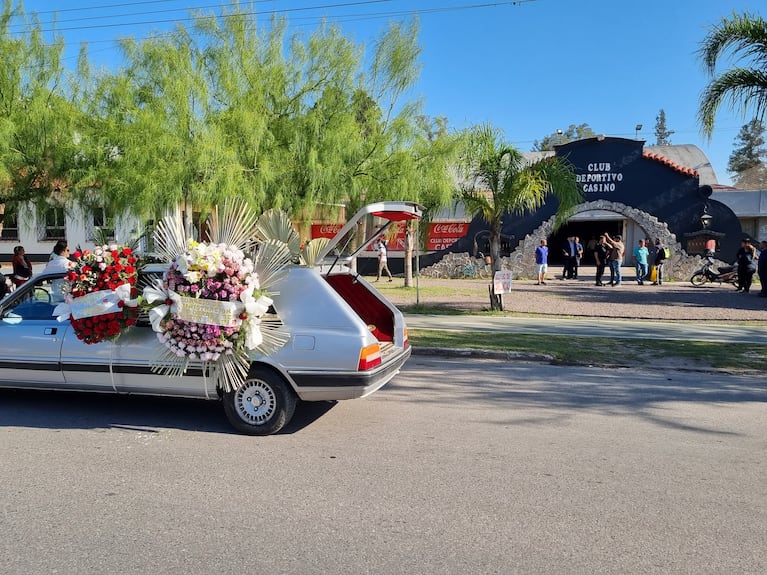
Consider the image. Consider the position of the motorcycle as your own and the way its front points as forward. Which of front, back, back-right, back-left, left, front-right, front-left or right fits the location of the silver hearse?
left

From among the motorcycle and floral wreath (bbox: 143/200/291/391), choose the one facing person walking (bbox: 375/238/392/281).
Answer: the motorcycle

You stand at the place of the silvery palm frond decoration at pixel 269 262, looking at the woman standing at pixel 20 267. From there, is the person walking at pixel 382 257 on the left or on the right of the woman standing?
right

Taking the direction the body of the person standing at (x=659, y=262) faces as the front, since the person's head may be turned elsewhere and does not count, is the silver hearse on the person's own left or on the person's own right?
on the person's own left

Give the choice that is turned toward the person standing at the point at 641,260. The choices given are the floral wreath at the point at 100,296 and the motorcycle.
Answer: the motorcycle

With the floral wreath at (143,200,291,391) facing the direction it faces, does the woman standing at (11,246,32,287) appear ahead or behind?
behind

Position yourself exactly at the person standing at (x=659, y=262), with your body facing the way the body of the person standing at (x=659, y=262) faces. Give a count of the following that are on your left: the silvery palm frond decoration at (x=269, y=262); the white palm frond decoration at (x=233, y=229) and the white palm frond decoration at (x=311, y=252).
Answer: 3

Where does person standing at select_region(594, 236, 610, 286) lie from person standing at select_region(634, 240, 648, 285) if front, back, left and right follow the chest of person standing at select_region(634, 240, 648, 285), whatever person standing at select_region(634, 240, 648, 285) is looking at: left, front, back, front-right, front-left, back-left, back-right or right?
front-right

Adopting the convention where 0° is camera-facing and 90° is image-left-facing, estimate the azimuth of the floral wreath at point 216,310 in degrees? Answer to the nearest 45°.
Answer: approximately 0°

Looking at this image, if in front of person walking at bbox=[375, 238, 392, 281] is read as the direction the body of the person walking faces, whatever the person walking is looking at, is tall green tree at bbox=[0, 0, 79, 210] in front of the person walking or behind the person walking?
in front

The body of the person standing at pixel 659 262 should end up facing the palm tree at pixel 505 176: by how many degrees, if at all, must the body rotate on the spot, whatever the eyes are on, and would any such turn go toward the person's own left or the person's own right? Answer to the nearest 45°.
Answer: approximately 90° to the person's own left

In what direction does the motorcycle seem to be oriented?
to the viewer's left
